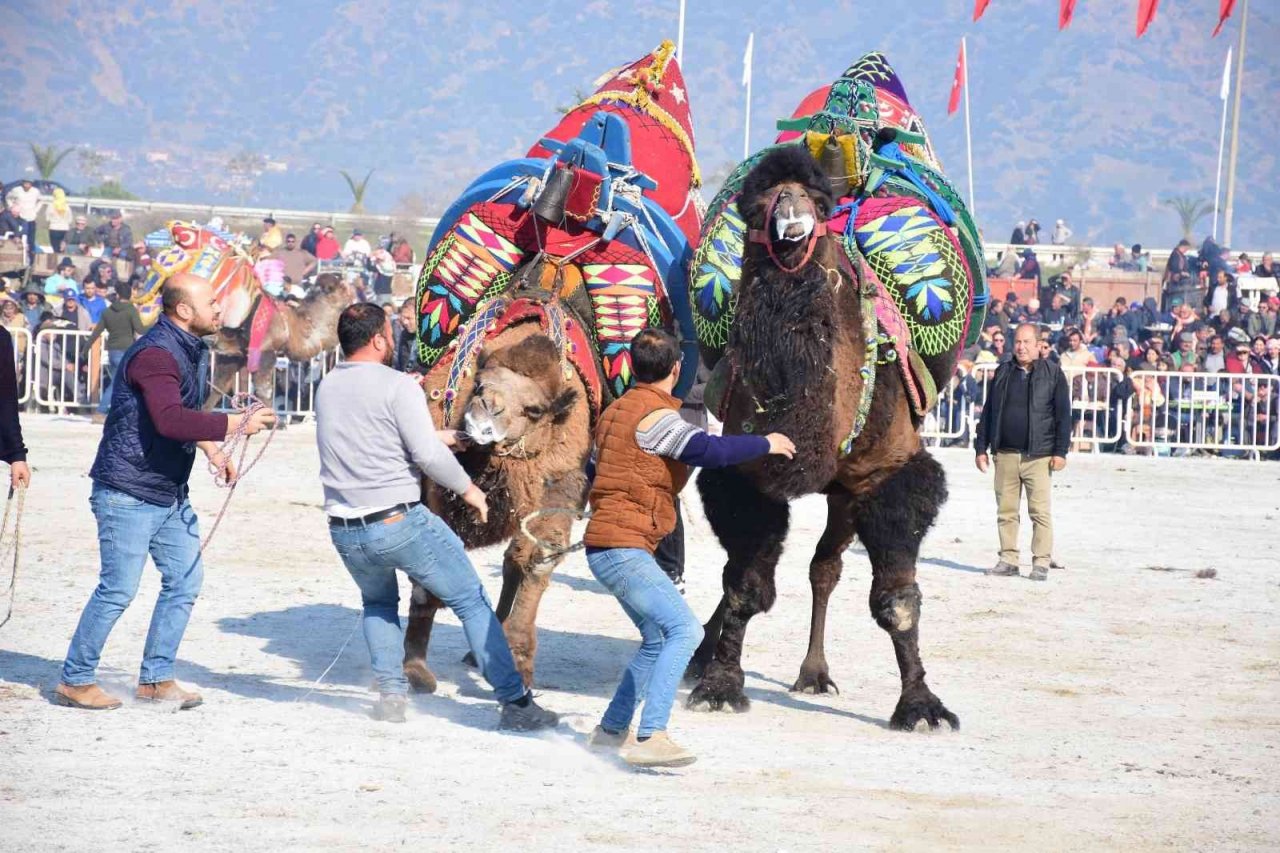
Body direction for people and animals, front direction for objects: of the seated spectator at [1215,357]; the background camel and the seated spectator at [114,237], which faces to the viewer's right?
the background camel

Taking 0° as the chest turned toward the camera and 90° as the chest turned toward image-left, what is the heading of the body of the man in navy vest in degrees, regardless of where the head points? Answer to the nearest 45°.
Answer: approximately 270°

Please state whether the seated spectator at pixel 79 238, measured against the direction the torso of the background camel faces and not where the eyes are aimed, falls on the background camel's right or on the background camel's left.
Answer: on the background camel's left

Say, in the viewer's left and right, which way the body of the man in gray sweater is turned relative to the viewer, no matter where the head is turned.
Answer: facing away from the viewer and to the right of the viewer

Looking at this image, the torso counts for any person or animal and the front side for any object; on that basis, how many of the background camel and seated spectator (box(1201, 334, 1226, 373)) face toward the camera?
1

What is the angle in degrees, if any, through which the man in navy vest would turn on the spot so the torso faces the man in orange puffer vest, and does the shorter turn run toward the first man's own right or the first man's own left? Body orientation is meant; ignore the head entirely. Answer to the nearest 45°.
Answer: approximately 45° to the first man's own right

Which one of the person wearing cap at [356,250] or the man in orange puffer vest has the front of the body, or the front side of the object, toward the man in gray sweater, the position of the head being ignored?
the person wearing cap

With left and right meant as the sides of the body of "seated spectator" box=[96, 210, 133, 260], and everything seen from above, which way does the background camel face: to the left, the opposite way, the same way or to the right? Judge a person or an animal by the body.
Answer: to the left

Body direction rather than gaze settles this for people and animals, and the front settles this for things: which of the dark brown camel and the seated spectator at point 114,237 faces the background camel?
the seated spectator

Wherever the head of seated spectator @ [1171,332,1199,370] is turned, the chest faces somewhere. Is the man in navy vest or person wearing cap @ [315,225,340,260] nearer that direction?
the man in navy vest

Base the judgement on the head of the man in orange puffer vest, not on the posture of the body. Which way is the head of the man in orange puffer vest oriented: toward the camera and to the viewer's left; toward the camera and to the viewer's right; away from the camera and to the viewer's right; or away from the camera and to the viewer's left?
away from the camera and to the viewer's right

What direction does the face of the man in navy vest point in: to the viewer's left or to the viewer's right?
to the viewer's right
